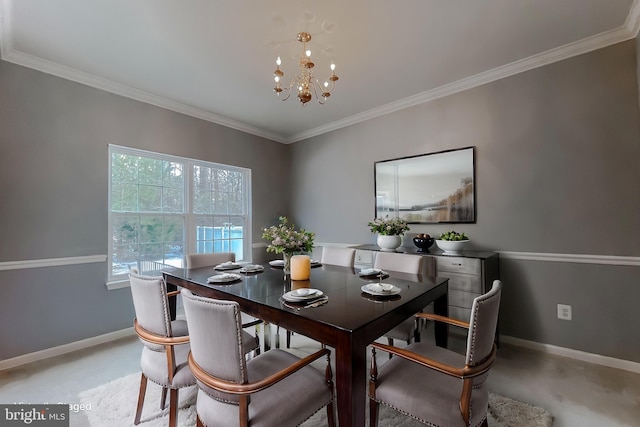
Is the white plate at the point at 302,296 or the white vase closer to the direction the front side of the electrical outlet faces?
the white plate

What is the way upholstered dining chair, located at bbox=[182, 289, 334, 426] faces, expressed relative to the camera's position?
facing away from the viewer and to the right of the viewer

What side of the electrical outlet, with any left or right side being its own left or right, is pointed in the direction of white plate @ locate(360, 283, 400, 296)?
front

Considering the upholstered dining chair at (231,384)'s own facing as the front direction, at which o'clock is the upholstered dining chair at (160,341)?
the upholstered dining chair at (160,341) is roughly at 9 o'clock from the upholstered dining chair at (231,384).

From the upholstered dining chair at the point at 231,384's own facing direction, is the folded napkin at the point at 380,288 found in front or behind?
in front

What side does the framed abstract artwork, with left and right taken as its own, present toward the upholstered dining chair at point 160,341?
front

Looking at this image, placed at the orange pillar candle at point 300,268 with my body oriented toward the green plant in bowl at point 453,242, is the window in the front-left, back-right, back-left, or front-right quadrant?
back-left

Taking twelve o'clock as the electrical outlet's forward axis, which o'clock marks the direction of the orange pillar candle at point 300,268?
The orange pillar candle is roughly at 1 o'clock from the electrical outlet.

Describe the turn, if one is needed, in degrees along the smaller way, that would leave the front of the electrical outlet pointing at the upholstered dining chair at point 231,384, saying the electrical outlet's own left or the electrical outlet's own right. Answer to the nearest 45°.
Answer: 0° — it already faces it

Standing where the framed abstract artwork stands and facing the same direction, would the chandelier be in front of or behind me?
in front

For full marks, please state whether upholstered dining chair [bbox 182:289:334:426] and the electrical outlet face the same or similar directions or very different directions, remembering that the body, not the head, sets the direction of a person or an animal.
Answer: very different directions
